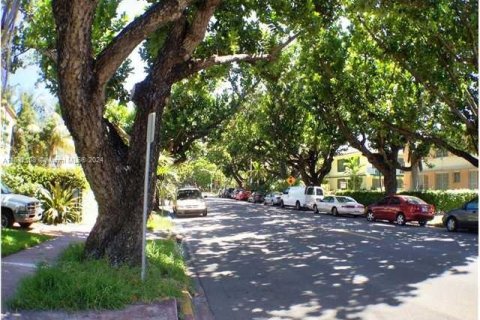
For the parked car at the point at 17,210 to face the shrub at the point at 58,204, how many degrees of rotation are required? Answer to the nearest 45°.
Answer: approximately 90° to its left

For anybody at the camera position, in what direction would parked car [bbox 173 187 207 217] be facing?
facing the viewer

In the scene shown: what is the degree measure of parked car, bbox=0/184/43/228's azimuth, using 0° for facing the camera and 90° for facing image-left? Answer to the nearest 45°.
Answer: approximately 315°

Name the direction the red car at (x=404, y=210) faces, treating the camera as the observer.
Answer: facing away from the viewer and to the left of the viewer

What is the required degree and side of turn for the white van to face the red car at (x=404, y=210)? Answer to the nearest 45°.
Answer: approximately 135° to its left

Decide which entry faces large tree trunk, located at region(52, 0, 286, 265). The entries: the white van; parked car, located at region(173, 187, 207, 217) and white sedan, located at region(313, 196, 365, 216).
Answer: the parked car

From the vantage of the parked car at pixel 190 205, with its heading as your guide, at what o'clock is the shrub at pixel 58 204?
The shrub is roughly at 1 o'clock from the parked car.

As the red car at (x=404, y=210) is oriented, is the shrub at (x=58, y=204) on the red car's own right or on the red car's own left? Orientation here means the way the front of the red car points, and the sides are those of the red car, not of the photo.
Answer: on the red car's own left

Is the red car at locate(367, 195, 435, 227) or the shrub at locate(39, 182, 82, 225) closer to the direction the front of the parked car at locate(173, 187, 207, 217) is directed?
the shrub

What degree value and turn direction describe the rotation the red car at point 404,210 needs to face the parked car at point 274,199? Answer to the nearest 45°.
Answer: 0° — it already faces it

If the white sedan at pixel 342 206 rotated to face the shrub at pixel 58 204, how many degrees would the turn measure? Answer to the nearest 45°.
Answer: approximately 90° to its left

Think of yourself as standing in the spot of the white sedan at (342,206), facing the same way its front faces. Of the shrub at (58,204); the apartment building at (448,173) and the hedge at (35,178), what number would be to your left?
2

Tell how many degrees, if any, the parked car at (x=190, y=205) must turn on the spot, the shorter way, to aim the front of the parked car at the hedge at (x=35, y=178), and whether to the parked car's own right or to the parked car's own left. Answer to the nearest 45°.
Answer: approximately 45° to the parked car's own right

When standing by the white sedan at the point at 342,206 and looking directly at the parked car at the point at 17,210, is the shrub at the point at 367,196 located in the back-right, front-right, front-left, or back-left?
back-right

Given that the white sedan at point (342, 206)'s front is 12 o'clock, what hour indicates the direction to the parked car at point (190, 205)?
The parked car is roughly at 10 o'clock from the white sedan.

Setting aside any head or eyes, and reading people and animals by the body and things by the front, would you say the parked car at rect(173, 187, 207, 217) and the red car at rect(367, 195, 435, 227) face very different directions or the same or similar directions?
very different directions
